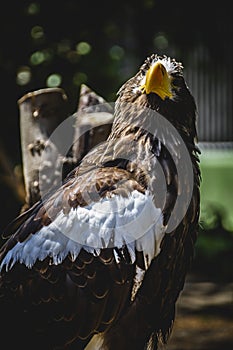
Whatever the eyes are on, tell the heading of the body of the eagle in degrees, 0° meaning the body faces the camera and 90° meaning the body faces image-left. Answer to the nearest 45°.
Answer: approximately 315°

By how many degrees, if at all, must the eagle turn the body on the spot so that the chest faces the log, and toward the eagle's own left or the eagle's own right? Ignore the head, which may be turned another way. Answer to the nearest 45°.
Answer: approximately 135° to the eagle's own left

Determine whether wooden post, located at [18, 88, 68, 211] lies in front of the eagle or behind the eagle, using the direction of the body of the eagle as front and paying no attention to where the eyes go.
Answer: behind
